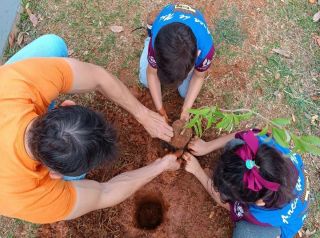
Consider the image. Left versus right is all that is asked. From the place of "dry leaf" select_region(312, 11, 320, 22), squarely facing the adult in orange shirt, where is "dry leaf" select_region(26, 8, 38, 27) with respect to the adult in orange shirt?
right

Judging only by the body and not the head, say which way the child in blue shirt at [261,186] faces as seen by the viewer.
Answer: to the viewer's left

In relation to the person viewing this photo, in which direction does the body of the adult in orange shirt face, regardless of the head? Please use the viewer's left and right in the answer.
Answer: facing to the right of the viewer

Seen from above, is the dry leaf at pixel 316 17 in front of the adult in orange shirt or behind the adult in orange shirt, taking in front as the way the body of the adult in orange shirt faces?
in front

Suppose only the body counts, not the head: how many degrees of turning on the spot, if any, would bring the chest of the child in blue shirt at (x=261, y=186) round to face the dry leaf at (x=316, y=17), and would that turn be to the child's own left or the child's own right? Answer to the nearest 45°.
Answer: approximately 90° to the child's own right

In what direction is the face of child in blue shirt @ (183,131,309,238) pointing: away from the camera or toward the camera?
away from the camera

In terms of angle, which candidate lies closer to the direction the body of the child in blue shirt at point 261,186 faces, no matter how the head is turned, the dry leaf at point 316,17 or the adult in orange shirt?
the adult in orange shirt

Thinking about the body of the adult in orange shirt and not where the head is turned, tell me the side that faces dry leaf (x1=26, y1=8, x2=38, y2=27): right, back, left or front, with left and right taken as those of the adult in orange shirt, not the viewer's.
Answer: left

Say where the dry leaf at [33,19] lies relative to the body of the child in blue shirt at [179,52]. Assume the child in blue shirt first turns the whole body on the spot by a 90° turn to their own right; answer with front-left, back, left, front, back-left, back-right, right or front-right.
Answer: front-right

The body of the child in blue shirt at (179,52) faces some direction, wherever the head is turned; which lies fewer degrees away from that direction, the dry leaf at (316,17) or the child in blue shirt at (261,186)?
the child in blue shirt

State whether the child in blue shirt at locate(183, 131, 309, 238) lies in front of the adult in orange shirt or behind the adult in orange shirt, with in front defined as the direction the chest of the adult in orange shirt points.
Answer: in front

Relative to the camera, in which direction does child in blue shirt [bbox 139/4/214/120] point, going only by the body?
toward the camera

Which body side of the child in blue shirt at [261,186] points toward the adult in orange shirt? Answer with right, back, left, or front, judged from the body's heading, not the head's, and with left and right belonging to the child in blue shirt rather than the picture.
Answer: front

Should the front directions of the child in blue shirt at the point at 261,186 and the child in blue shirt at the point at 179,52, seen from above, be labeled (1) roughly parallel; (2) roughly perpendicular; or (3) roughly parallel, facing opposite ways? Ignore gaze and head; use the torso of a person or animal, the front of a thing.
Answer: roughly perpendicular

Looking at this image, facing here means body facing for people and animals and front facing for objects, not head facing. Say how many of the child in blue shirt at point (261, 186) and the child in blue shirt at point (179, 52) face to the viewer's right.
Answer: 0
